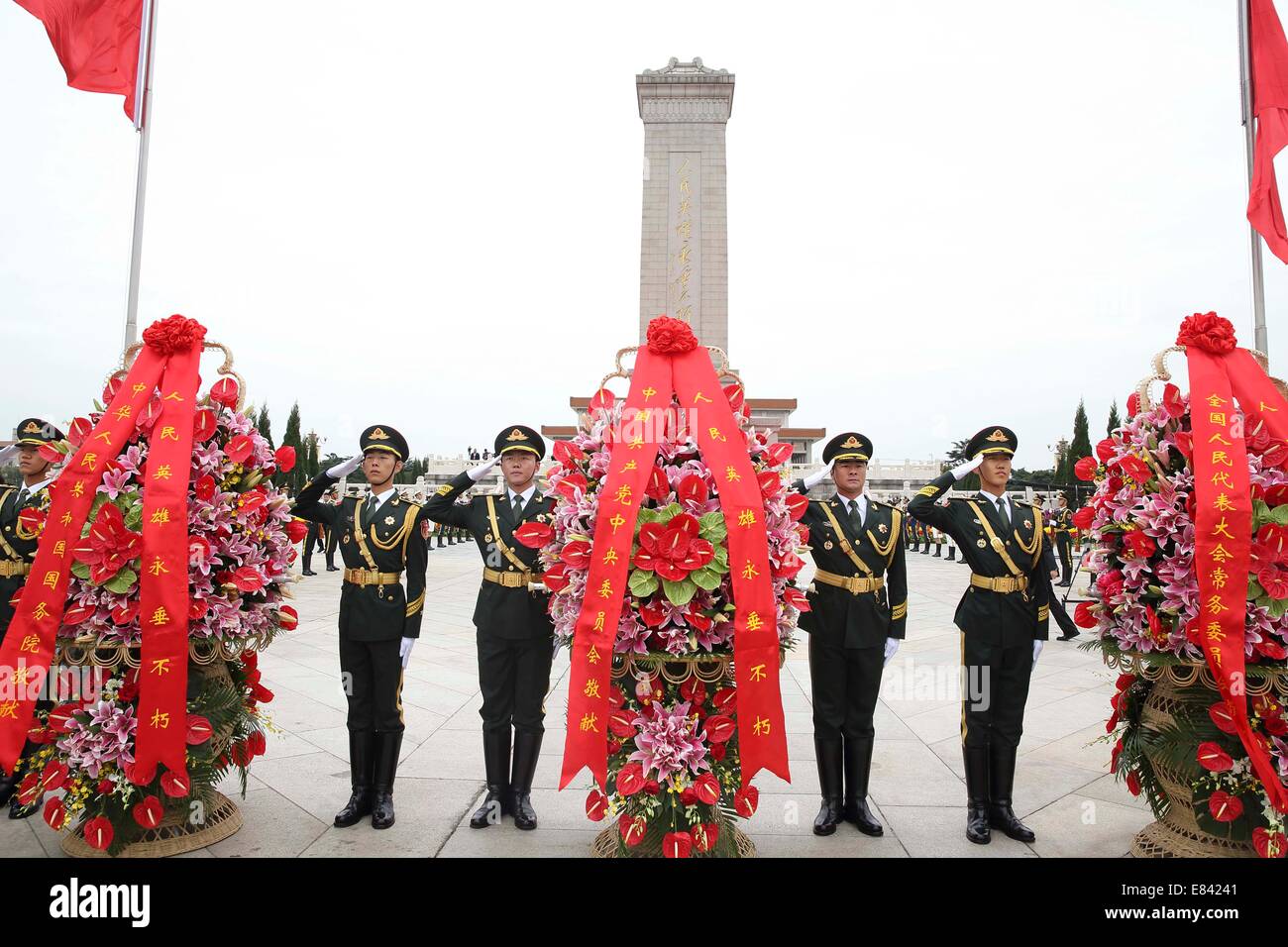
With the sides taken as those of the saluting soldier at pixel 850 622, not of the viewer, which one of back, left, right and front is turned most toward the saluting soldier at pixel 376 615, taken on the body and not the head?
right

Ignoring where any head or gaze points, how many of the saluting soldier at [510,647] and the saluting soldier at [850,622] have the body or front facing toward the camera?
2

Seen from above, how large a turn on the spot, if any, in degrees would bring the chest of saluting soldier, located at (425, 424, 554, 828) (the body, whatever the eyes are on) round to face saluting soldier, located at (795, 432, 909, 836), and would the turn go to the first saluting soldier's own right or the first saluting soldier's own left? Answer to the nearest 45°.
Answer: approximately 90° to the first saluting soldier's own left

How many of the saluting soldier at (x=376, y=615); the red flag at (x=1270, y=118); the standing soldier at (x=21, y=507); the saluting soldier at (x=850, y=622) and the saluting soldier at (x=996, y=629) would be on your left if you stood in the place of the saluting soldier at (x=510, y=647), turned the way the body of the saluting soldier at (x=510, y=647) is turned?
3

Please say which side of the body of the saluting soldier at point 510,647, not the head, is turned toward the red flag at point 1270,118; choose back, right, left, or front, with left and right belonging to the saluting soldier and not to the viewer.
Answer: left

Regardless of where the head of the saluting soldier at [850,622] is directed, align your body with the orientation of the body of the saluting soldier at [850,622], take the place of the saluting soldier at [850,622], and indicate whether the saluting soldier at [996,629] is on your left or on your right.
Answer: on your left

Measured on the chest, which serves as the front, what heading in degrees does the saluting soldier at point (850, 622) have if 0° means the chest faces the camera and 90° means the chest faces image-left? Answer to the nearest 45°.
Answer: approximately 0°

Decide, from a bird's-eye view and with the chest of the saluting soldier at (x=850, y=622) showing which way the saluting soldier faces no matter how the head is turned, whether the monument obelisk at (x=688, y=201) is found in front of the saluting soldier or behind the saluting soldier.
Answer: behind

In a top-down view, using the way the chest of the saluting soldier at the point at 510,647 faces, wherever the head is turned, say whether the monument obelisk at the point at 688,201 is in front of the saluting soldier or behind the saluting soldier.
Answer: behind
